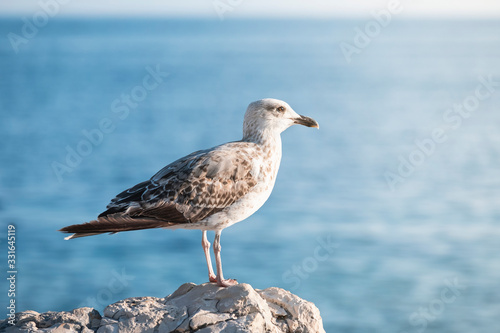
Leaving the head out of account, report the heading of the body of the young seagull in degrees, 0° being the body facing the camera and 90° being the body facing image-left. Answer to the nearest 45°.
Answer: approximately 270°
